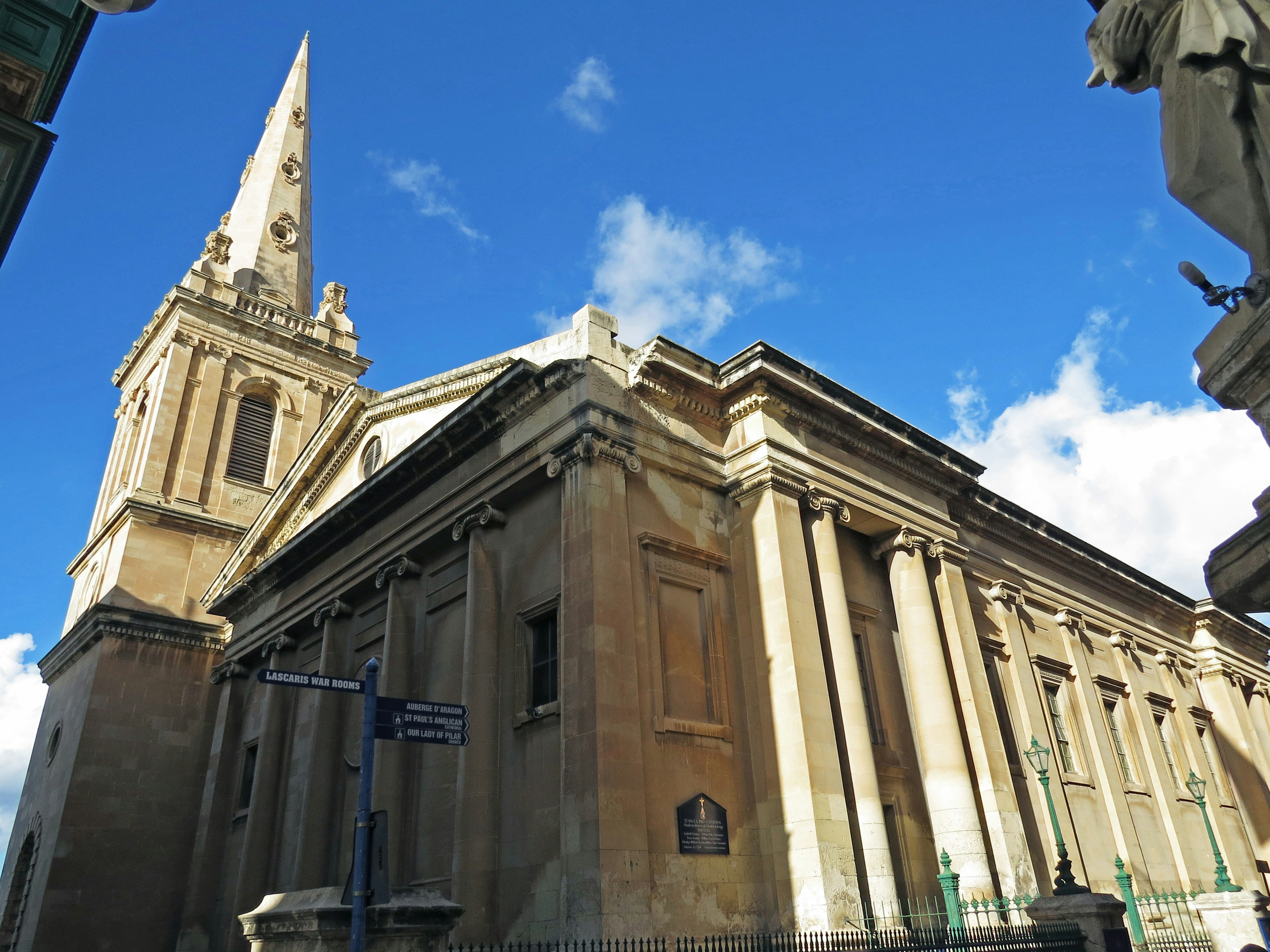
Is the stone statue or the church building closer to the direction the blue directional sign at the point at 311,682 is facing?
the stone statue

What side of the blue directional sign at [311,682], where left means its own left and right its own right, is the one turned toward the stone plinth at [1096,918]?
left

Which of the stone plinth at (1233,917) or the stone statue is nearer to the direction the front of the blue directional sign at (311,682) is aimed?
the stone statue

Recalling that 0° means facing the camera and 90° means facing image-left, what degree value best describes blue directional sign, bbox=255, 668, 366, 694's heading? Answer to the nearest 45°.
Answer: approximately 0°

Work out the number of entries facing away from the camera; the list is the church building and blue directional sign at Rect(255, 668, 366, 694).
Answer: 0
